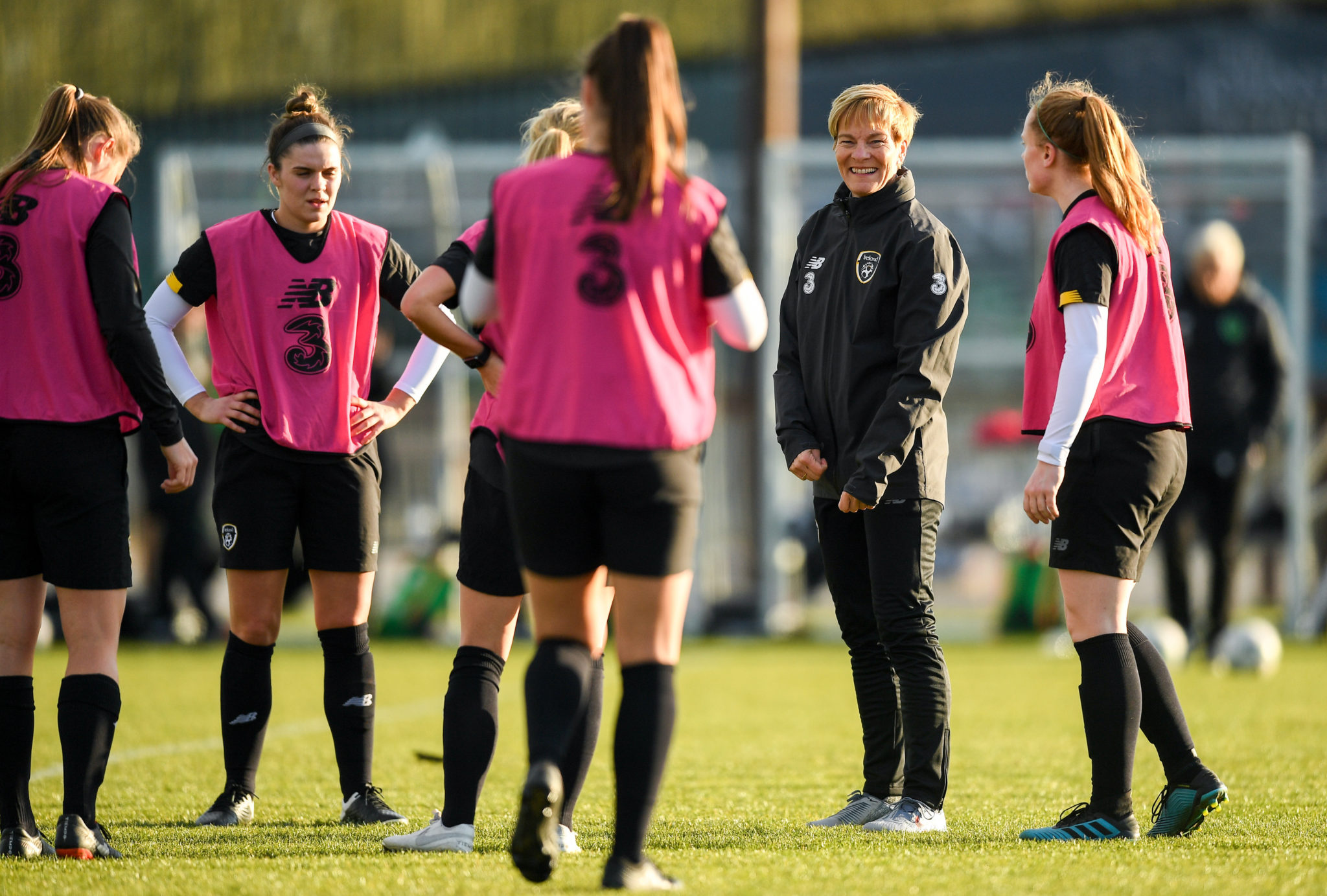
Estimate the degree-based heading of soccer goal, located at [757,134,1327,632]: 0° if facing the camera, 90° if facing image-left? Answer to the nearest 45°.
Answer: approximately 0°

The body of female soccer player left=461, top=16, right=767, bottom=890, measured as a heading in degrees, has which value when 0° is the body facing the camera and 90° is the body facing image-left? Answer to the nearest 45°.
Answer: approximately 180°

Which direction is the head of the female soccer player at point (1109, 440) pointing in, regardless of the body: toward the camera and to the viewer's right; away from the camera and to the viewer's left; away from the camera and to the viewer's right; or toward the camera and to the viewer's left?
away from the camera and to the viewer's left

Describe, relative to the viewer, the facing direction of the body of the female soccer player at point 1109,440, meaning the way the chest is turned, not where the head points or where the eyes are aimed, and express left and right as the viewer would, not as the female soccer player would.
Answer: facing to the left of the viewer

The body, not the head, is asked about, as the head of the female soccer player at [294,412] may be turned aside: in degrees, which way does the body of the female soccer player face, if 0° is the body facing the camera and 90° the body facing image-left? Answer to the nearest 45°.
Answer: approximately 0°

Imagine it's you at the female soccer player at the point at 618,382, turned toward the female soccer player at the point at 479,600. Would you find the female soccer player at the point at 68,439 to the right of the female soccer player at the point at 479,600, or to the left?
left

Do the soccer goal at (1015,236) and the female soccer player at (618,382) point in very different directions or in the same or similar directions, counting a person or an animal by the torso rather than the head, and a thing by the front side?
very different directions

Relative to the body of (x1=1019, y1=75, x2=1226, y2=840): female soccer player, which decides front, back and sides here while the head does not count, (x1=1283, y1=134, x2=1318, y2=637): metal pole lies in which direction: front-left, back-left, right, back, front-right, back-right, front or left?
right

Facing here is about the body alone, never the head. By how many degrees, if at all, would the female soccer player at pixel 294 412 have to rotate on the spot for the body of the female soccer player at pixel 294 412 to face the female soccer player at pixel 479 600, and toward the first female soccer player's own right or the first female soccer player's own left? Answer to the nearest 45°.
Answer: approximately 45° to the first female soccer player's own left

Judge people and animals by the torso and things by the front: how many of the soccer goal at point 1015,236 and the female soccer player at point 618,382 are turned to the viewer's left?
0

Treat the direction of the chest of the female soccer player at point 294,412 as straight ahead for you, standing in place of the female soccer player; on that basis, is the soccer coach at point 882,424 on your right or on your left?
on your left

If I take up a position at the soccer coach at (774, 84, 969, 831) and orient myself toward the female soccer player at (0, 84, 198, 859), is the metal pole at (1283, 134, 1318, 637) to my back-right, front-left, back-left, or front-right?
back-right
